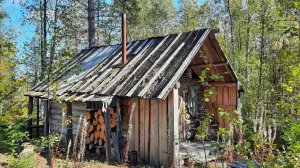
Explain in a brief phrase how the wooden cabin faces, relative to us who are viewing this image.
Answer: facing the viewer and to the right of the viewer
